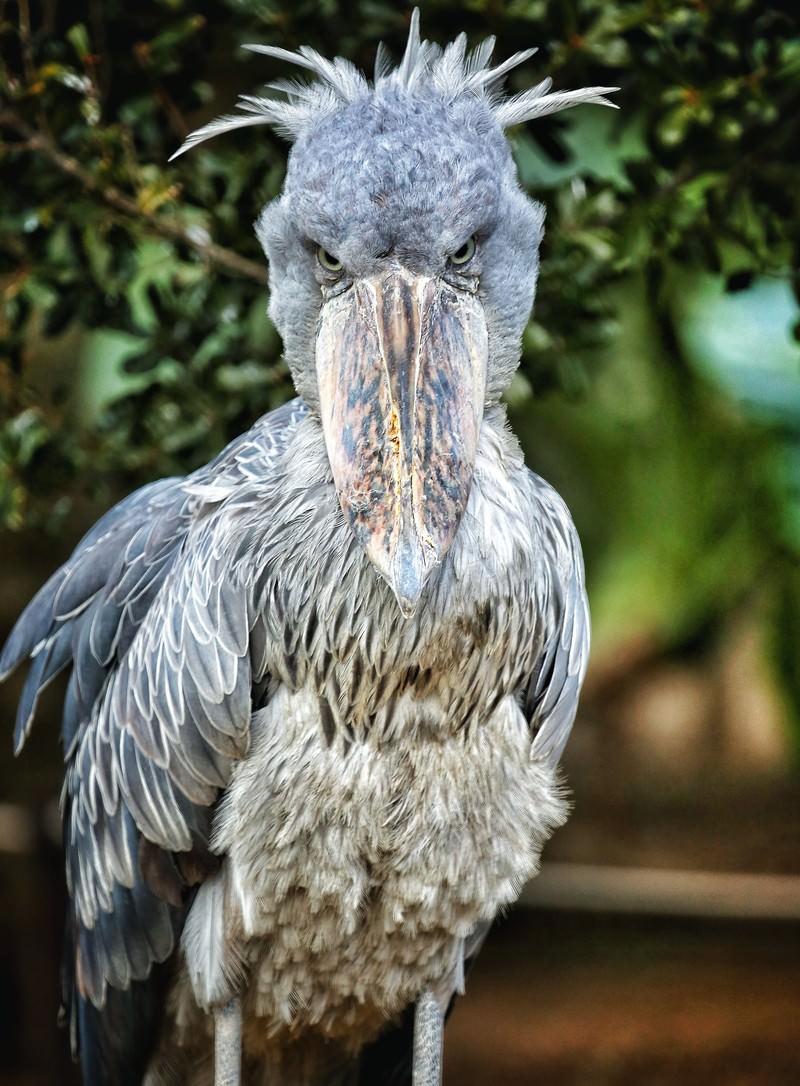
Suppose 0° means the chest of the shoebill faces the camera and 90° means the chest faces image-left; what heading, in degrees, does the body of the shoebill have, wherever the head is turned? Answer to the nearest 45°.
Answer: approximately 0°
